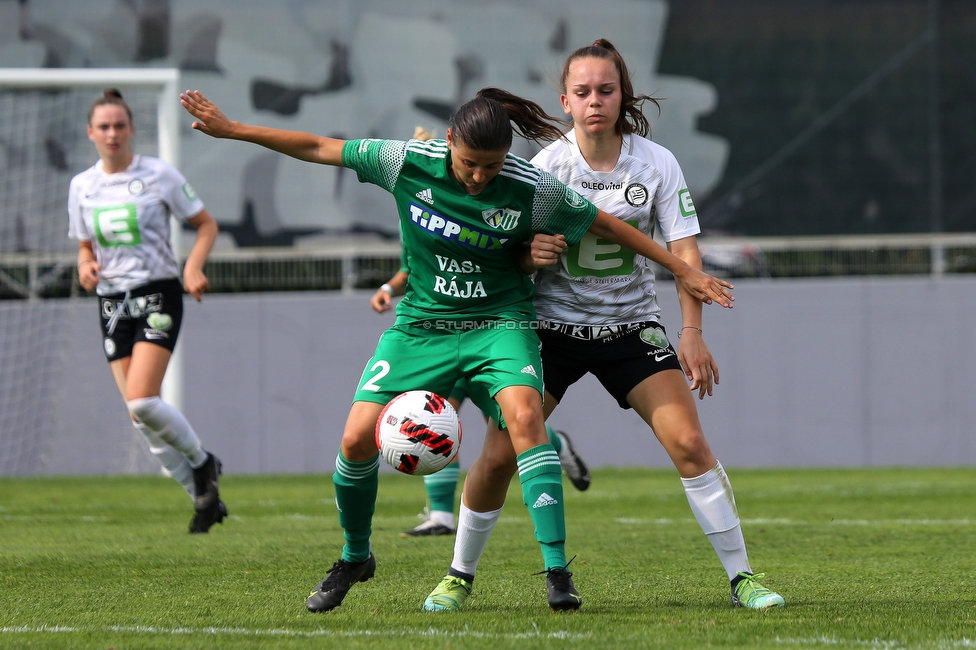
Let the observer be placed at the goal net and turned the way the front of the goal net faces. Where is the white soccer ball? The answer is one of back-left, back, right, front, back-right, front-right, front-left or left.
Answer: front

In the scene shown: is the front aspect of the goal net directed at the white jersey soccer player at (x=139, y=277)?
yes

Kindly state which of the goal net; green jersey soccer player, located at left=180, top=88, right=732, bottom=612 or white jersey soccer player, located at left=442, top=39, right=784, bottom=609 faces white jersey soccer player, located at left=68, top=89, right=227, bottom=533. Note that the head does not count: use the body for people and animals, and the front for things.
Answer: the goal net

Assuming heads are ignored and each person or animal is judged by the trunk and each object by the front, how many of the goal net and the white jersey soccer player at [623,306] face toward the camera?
2

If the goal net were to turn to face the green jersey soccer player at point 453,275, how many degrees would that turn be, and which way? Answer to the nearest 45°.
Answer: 0° — it already faces them

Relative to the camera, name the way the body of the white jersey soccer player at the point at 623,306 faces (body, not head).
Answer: toward the camera

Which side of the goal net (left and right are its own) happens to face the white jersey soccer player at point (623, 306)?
front

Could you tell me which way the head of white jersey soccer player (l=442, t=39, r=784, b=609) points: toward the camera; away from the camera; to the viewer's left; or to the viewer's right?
toward the camera

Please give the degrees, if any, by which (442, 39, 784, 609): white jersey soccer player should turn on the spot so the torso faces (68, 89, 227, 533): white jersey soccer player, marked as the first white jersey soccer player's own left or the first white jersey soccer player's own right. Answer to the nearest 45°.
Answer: approximately 135° to the first white jersey soccer player's own right

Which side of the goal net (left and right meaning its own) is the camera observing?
front

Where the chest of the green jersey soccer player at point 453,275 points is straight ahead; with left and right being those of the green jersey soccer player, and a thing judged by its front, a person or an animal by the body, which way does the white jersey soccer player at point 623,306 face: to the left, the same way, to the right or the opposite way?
the same way

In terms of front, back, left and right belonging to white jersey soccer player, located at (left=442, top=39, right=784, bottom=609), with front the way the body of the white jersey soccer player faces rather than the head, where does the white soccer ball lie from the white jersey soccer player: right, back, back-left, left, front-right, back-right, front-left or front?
front-right

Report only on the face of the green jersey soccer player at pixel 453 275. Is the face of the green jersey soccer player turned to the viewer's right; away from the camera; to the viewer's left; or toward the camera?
toward the camera

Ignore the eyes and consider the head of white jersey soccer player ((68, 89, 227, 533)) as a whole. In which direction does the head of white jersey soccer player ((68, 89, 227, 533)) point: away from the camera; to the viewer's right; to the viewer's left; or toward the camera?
toward the camera
